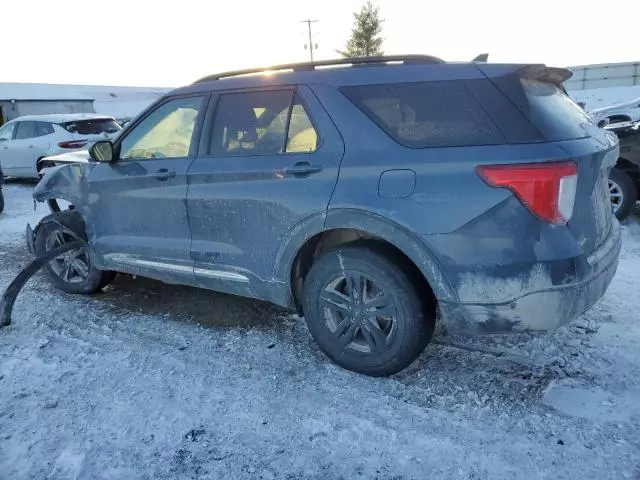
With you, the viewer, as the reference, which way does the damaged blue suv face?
facing away from the viewer and to the left of the viewer

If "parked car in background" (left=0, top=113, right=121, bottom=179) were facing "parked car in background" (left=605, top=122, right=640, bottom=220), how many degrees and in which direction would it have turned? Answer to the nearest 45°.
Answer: approximately 180°

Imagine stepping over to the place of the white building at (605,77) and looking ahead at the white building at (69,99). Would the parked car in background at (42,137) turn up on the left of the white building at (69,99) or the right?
left

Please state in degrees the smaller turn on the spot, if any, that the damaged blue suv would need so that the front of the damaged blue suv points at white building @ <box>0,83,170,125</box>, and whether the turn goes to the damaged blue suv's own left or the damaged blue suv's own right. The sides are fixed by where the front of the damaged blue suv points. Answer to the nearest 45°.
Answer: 0° — it already faces it

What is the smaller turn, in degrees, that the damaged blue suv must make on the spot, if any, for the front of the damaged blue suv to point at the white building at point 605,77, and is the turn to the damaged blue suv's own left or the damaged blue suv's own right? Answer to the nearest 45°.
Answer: approximately 90° to the damaged blue suv's own right

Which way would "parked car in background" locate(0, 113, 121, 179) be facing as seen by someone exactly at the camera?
facing away from the viewer and to the left of the viewer

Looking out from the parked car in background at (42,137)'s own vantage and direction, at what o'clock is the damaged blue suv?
The damaged blue suv is roughly at 7 o'clock from the parked car in background.
